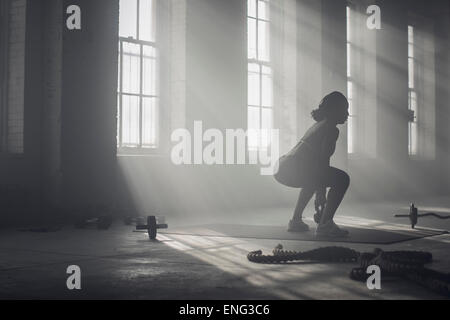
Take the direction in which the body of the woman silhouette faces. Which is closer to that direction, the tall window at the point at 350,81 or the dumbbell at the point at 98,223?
the tall window

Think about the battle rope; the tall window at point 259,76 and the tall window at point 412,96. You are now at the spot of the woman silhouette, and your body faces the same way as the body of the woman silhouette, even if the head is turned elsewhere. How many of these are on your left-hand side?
2

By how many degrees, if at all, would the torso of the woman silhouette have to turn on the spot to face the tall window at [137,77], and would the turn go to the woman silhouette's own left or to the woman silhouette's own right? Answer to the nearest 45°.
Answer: approximately 135° to the woman silhouette's own left

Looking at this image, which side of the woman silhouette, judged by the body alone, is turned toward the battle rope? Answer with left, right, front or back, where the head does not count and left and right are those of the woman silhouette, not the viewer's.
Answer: right

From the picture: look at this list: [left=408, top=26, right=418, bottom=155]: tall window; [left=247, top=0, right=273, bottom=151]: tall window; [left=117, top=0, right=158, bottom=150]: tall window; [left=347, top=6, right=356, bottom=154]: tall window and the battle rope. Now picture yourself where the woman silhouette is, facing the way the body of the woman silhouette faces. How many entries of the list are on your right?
1

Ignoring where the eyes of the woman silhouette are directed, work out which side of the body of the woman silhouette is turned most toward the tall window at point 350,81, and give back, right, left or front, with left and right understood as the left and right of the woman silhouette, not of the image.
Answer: left

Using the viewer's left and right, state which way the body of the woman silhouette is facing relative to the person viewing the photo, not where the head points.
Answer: facing to the right of the viewer

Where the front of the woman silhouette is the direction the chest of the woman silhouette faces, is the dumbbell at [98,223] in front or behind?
behind

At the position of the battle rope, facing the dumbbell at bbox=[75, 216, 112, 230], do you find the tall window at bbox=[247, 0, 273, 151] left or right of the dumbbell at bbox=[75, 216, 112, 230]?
right

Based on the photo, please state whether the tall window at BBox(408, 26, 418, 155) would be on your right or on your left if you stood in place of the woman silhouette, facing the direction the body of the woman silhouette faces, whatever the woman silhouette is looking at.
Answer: on your left
